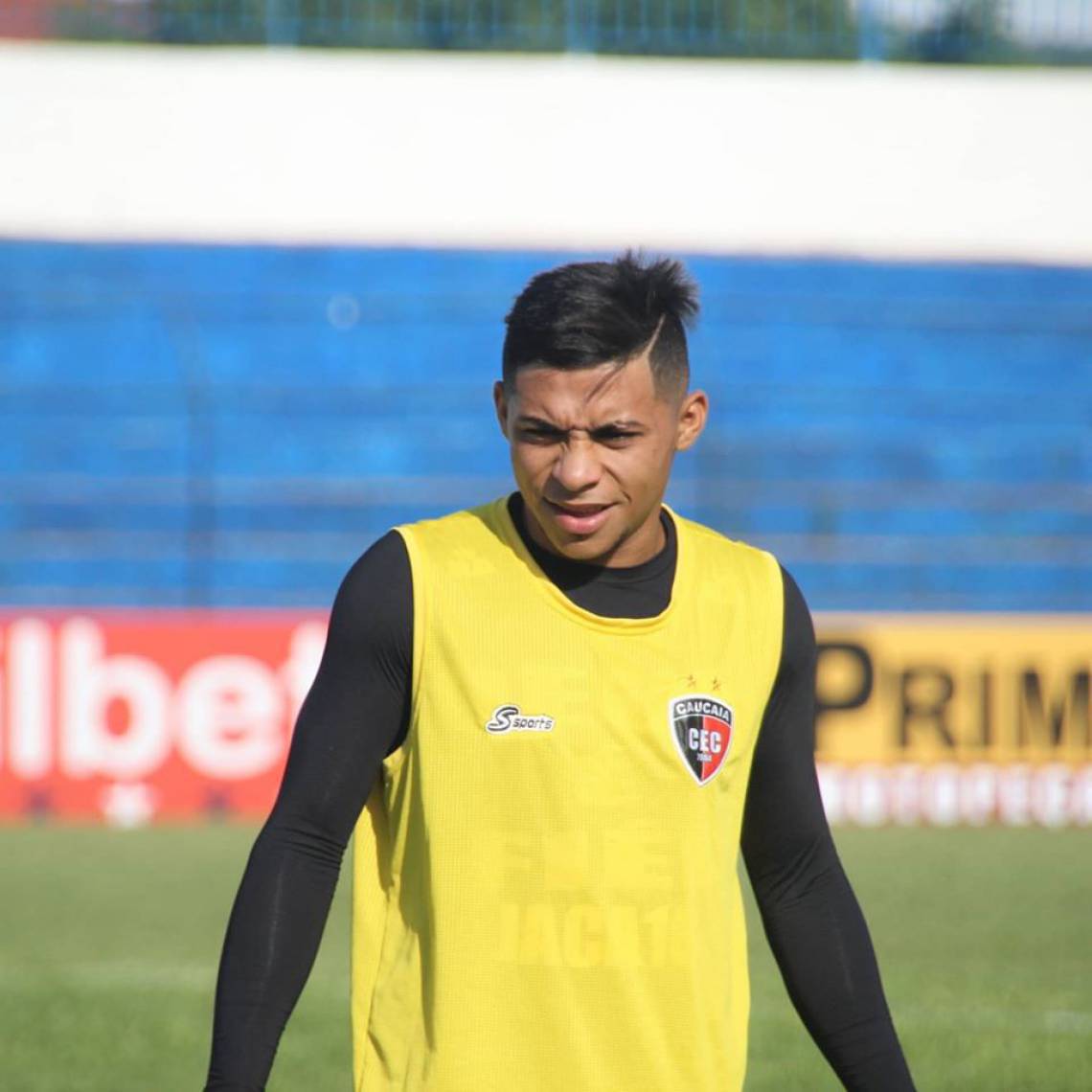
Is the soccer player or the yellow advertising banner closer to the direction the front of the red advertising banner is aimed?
the soccer player

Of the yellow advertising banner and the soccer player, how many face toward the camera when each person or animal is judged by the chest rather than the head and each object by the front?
2

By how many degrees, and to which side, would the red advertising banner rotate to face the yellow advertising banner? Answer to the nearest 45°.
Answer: approximately 90° to its left

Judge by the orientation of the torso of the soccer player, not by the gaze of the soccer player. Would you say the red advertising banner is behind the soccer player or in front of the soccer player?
behind

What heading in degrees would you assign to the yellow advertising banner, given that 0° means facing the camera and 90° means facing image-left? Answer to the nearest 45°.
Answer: approximately 0°

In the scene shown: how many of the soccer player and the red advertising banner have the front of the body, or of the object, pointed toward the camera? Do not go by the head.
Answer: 2

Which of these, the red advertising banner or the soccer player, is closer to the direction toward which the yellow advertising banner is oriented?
the soccer player

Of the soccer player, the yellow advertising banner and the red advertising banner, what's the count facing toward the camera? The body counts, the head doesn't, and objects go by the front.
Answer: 3

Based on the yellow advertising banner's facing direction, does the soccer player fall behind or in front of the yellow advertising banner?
in front

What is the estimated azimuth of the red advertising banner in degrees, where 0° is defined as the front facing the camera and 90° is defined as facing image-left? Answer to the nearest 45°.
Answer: approximately 0°

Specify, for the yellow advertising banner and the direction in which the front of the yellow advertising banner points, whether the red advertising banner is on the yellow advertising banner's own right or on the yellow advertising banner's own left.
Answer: on the yellow advertising banner's own right
